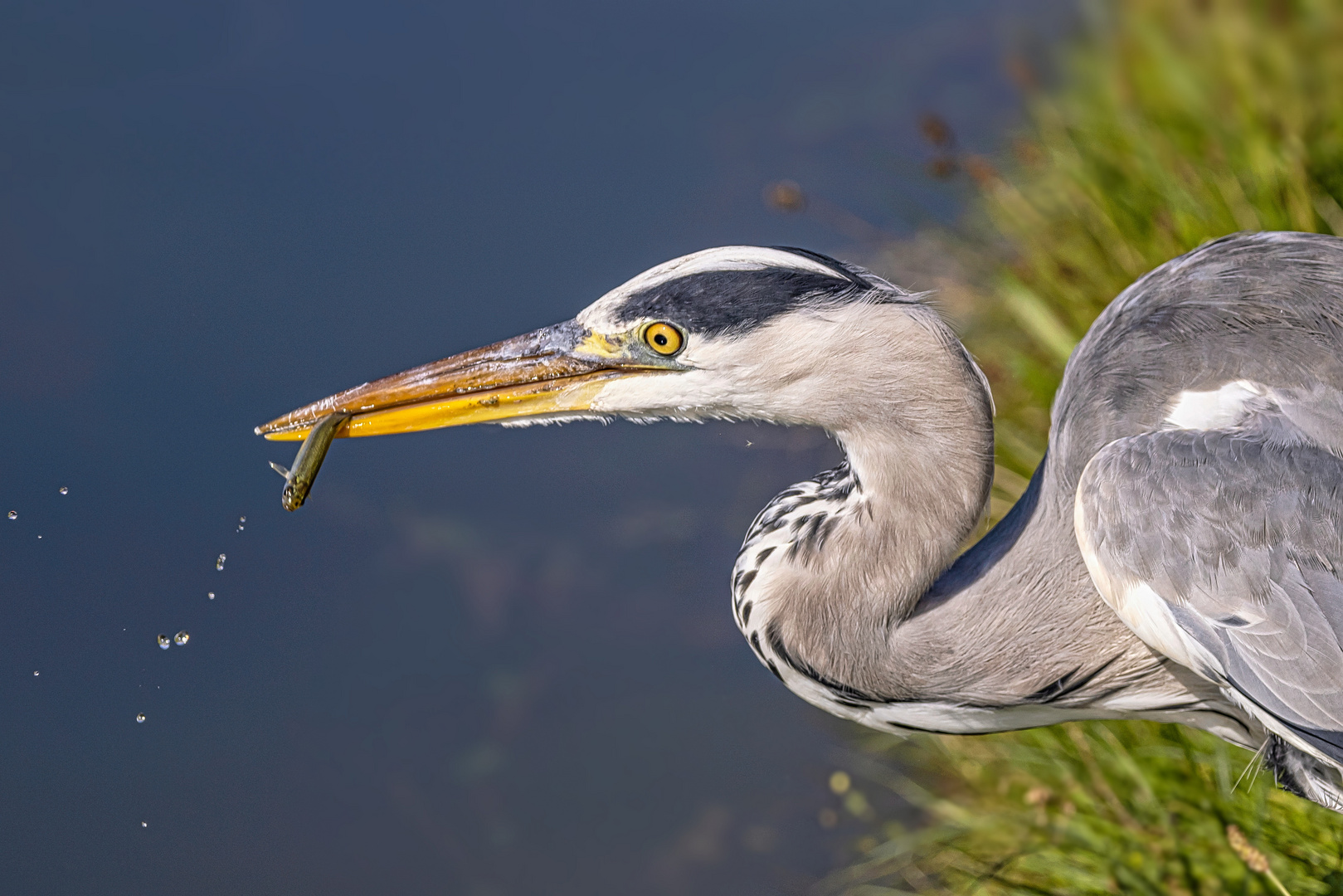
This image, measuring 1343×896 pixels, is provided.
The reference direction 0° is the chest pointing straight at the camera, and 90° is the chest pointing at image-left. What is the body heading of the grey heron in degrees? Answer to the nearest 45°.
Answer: approximately 90°
